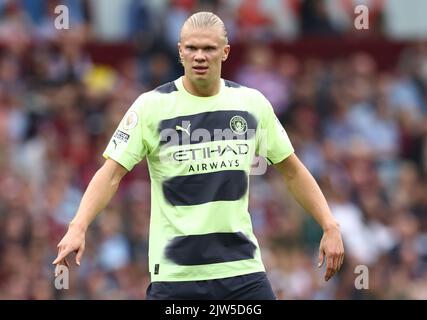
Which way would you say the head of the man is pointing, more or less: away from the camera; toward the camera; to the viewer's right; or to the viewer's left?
toward the camera

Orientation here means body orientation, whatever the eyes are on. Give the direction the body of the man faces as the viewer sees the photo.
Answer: toward the camera
